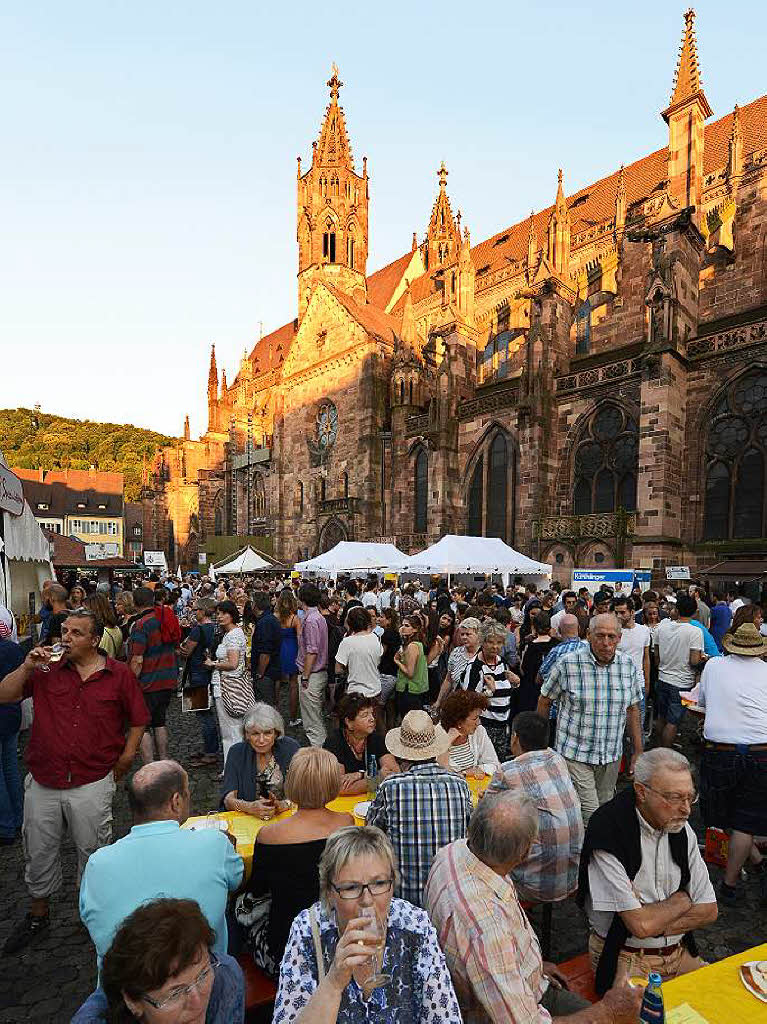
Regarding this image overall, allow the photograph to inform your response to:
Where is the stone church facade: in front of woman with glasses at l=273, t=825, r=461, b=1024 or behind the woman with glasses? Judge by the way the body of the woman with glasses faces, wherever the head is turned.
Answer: behind

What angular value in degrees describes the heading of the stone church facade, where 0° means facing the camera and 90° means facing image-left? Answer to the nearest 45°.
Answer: approximately 45°

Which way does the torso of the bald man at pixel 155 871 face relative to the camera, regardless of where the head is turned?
away from the camera

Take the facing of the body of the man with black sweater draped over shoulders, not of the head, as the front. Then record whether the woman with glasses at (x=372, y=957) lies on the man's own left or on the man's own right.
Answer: on the man's own right

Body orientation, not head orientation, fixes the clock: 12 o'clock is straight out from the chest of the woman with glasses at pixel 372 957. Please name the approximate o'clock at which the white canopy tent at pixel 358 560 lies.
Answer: The white canopy tent is roughly at 6 o'clock from the woman with glasses.

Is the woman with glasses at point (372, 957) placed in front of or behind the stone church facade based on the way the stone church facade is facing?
in front

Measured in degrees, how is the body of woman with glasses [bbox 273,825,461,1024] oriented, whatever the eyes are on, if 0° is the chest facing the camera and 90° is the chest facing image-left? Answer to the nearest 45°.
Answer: approximately 0°

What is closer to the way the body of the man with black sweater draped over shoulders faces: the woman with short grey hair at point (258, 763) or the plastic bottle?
the plastic bottle

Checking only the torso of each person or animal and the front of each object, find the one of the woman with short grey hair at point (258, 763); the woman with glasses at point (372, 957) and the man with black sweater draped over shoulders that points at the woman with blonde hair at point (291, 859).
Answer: the woman with short grey hair

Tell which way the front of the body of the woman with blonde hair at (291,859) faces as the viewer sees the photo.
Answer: away from the camera

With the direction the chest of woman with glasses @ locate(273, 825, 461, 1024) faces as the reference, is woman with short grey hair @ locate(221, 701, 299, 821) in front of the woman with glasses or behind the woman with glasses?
behind

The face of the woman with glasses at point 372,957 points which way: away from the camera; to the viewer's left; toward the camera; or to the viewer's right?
toward the camera

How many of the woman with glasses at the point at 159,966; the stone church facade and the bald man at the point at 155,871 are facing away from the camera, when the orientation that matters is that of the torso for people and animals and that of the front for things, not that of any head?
1

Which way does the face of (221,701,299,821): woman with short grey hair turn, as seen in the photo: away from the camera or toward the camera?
toward the camera

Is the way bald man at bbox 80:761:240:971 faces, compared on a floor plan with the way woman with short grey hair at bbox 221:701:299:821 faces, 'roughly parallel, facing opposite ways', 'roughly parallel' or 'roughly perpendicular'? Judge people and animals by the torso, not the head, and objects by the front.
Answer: roughly parallel, facing opposite ways

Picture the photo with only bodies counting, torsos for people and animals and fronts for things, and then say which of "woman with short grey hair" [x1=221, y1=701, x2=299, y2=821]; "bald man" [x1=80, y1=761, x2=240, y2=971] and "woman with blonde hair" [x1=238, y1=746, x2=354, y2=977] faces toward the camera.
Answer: the woman with short grey hair

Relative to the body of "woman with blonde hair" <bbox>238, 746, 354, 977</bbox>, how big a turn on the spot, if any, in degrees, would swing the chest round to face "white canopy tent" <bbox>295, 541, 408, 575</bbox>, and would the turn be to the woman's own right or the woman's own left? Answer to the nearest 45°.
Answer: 0° — they already face it

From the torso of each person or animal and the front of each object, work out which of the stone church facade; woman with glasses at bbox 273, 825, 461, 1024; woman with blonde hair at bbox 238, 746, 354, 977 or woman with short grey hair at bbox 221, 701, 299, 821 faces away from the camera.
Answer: the woman with blonde hair
